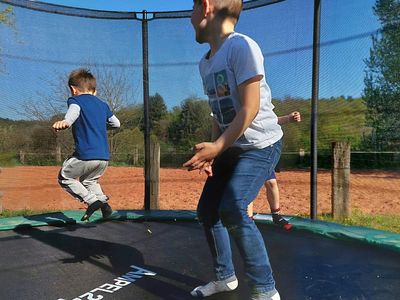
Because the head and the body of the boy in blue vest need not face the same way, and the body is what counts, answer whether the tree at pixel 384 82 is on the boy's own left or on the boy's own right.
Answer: on the boy's own right

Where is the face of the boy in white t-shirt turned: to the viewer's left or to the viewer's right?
to the viewer's left

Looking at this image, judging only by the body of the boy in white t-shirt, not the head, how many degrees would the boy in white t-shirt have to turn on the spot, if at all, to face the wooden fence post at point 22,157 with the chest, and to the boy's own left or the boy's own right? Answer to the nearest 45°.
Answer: approximately 90° to the boy's own right

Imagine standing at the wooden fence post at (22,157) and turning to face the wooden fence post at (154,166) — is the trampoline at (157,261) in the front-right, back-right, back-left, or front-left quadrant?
front-right

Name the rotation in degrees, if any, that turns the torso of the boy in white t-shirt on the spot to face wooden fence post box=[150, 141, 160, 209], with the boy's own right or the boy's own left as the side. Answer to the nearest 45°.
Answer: approximately 135° to the boy's own right

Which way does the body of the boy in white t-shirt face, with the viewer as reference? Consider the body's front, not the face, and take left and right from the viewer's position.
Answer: facing the viewer and to the left of the viewer

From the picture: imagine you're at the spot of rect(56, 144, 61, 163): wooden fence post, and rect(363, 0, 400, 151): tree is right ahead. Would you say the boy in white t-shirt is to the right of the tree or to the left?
right

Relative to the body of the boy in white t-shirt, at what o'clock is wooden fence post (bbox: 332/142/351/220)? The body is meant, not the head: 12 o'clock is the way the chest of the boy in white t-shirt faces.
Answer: The wooden fence post is roughly at 5 o'clock from the boy in white t-shirt.

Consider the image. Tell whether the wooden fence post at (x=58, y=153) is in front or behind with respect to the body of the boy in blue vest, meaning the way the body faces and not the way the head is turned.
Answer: in front

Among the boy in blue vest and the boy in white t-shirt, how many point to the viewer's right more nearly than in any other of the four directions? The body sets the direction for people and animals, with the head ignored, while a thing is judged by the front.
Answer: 0

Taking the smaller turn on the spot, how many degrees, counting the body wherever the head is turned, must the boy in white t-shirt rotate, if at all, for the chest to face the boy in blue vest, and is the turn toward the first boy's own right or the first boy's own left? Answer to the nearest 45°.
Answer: approximately 90° to the first boy's own right

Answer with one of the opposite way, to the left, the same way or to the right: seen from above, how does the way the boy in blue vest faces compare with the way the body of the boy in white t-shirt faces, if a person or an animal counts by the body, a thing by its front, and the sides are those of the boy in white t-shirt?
to the right

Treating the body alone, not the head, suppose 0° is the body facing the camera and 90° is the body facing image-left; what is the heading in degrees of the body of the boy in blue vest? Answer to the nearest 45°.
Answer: approximately 135°
